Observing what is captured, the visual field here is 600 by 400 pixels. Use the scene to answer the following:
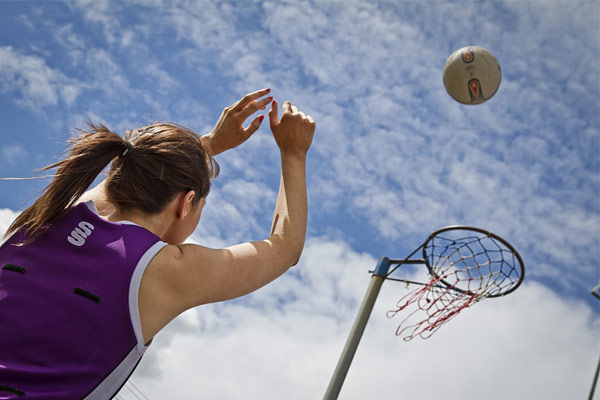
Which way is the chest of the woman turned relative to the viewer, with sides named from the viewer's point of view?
facing away from the viewer and to the right of the viewer

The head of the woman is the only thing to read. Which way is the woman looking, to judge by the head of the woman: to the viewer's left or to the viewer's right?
to the viewer's right

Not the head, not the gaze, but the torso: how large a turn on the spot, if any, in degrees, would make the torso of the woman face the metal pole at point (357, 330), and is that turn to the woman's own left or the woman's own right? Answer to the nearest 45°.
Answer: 0° — they already face it
